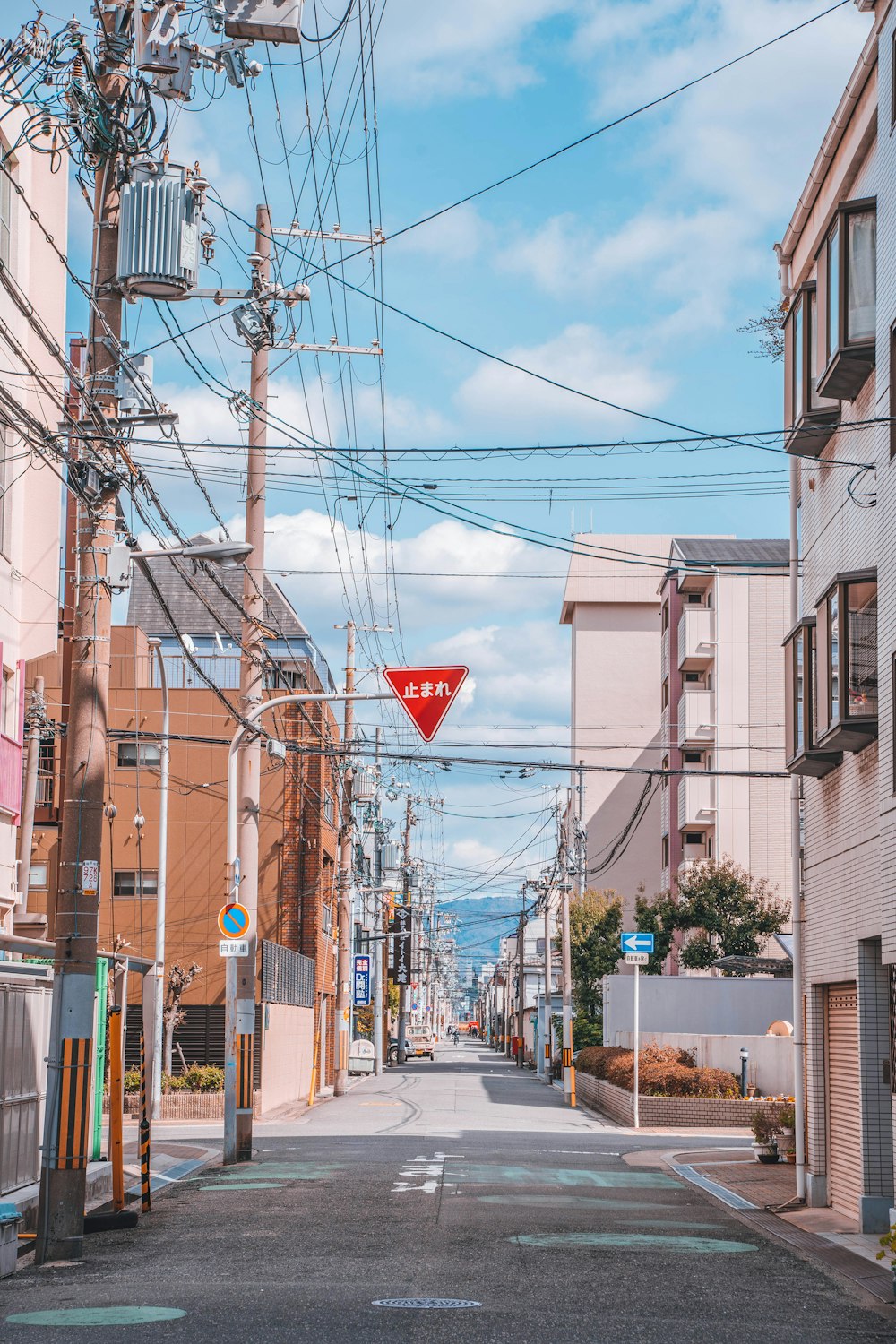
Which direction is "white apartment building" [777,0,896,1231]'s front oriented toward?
to the viewer's left

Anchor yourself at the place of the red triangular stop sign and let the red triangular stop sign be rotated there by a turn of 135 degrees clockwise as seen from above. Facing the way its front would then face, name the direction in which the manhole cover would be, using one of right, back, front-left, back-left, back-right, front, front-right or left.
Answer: back-left

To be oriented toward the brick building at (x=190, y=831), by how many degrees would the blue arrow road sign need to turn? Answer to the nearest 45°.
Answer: approximately 135° to its right

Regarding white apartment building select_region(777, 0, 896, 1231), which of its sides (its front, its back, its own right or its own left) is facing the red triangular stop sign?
front

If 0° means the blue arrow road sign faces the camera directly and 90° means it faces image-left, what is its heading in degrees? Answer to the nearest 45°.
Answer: approximately 0°

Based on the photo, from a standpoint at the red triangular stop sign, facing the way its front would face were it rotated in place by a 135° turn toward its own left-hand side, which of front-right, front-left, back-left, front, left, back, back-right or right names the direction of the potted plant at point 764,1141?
front

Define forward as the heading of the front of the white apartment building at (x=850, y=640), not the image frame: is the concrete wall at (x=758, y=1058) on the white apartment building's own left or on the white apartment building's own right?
on the white apartment building's own right

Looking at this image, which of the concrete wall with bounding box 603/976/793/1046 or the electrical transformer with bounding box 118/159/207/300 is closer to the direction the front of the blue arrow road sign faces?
the electrical transformer

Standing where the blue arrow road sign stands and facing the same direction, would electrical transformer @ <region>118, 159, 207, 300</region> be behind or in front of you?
in front

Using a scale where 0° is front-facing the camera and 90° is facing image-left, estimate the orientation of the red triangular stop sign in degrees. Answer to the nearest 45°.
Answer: approximately 0°

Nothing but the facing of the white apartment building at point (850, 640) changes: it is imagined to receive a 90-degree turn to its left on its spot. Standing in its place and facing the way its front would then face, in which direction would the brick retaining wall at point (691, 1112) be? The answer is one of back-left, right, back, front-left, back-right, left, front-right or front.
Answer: back
